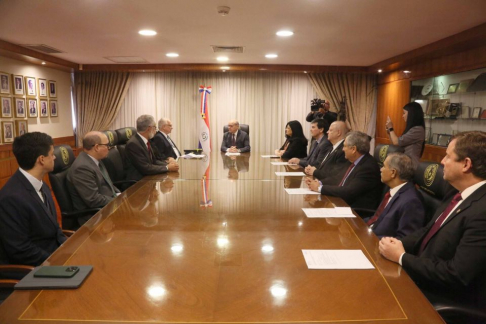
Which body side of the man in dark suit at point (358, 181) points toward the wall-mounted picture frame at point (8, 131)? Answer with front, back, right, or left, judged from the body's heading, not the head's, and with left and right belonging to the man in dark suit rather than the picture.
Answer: front

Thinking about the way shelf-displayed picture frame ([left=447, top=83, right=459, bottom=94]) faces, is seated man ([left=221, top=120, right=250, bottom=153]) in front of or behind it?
in front

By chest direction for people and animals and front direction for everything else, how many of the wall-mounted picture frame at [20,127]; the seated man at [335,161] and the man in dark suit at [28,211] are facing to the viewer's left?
1

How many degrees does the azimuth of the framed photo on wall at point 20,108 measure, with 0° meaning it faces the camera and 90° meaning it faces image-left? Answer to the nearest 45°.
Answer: approximately 315°

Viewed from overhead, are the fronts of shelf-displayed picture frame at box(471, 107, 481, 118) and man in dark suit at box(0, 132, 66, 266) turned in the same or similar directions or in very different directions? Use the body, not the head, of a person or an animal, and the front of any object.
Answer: very different directions

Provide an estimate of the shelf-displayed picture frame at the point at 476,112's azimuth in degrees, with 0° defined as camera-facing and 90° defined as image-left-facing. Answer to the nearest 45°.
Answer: approximately 45°

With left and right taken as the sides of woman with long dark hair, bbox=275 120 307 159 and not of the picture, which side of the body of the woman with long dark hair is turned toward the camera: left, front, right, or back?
left

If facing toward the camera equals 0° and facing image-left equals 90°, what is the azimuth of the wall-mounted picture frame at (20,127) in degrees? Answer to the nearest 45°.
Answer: approximately 315°

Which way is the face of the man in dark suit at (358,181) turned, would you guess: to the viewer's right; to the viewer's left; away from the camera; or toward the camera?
to the viewer's left

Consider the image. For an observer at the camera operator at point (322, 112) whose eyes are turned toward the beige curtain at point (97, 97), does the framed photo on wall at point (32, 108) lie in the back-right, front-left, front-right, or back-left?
front-left

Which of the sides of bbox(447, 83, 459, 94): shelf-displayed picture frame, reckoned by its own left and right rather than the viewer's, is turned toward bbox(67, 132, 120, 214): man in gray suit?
front

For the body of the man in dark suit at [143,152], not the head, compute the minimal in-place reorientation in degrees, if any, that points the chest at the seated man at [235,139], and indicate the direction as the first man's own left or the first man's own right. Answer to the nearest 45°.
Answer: approximately 45° to the first man's own left

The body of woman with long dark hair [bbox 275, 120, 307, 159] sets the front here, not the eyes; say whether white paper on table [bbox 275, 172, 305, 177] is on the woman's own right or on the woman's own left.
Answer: on the woman's own left

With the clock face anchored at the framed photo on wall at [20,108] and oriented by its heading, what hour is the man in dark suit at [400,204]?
The man in dark suit is roughly at 1 o'clock from the framed photo on wall.

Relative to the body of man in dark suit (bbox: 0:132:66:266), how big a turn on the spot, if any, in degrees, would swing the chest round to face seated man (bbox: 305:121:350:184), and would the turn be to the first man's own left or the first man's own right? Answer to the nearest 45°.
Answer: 0° — they already face them

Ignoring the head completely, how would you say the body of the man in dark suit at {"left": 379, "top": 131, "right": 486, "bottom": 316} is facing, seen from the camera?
to the viewer's left

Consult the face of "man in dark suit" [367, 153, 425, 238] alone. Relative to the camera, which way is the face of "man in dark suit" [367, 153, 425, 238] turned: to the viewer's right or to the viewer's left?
to the viewer's left

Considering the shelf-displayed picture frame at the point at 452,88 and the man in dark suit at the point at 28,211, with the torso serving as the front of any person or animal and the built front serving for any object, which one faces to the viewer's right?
the man in dark suit

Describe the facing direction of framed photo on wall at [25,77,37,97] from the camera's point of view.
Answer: facing the viewer and to the right of the viewer

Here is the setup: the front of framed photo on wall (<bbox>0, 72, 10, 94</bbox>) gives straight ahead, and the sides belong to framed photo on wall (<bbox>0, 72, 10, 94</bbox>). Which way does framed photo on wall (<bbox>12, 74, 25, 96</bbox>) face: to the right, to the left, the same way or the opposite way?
the same way

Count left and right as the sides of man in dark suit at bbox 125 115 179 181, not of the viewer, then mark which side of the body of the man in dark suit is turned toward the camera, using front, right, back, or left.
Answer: right

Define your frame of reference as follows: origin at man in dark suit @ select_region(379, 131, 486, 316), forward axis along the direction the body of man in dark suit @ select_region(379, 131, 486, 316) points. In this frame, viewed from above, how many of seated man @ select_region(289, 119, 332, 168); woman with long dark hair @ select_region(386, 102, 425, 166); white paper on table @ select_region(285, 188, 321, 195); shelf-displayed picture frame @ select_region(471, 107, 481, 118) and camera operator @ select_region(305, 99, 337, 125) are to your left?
0
